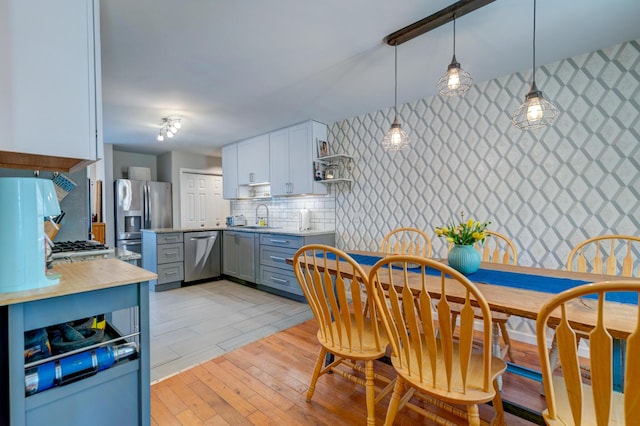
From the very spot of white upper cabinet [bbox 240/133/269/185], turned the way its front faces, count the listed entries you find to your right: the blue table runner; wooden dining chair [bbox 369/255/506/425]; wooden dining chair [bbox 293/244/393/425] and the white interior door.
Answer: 1

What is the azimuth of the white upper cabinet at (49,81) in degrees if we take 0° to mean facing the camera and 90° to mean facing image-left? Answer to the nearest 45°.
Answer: approximately 270°

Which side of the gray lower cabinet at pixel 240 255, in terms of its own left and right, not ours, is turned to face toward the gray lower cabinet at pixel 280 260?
left

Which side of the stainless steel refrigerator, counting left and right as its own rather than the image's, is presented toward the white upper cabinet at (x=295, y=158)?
front

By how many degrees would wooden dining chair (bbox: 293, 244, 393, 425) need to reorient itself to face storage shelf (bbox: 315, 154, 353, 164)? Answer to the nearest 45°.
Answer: approximately 45° to its left

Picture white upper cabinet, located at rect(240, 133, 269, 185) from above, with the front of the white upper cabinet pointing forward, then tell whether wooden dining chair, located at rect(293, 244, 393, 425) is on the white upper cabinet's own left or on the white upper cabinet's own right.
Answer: on the white upper cabinet's own left

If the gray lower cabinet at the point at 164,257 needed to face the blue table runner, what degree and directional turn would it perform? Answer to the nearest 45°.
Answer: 0° — it already faces it

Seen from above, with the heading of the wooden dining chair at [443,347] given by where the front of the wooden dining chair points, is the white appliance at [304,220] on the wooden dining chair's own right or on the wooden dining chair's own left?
on the wooden dining chair's own left

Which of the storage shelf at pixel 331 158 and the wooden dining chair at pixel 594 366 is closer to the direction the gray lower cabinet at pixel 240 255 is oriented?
the wooden dining chair

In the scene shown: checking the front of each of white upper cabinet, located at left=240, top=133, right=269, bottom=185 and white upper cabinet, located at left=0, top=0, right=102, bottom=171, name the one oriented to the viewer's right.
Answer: white upper cabinet, located at left=0, top=0, right=102, bottom=171

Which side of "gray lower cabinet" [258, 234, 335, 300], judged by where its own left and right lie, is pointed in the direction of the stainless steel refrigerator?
right
